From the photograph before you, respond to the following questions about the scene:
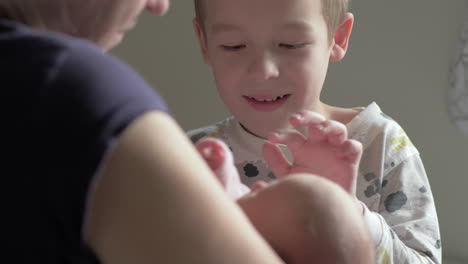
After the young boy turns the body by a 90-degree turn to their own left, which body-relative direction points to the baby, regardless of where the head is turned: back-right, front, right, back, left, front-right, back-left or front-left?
right

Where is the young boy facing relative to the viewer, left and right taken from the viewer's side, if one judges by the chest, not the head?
facing the viewer

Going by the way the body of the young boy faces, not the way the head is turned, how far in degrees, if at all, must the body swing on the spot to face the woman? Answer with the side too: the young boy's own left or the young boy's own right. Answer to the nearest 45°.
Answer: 0° — they already face them
